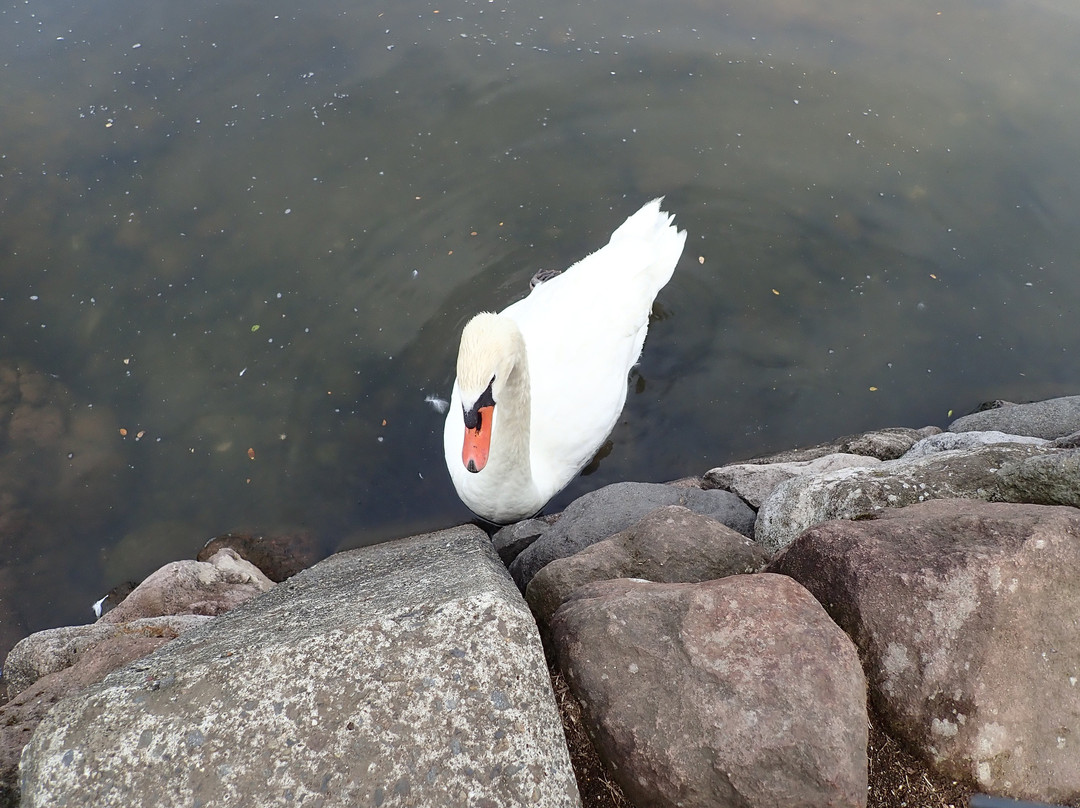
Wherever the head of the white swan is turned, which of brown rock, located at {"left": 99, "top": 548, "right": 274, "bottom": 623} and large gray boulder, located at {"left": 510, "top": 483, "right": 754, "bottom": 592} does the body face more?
the brown rock

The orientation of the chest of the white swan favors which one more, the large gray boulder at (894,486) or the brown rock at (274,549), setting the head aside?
the brown rock

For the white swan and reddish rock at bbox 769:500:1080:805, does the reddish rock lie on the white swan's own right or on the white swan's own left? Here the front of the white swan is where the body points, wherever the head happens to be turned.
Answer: on the white swan's own left

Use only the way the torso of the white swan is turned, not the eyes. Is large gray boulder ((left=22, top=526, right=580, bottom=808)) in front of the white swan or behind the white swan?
in front

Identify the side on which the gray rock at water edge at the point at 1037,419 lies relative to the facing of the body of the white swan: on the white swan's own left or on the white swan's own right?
on the white swan's own left

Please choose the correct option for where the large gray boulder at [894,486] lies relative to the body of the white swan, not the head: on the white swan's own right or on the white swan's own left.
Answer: on the white swan's own left

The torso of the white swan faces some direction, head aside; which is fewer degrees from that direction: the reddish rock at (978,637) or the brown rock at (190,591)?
the brown rock

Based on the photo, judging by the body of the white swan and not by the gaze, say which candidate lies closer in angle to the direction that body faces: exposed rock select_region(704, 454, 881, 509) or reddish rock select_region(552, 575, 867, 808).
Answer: the reddish rock

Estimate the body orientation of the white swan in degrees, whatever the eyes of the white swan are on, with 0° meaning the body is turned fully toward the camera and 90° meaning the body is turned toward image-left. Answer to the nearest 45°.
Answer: approximately 45°

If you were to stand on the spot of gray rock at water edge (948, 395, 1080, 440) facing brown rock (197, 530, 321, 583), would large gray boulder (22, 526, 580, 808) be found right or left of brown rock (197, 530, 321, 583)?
left
